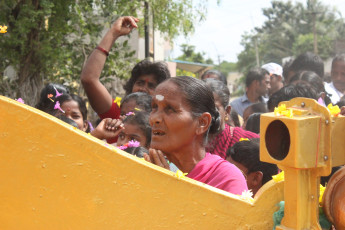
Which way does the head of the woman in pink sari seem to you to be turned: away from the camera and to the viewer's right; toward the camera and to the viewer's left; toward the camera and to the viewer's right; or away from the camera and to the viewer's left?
toward the camera and to the viewer's left

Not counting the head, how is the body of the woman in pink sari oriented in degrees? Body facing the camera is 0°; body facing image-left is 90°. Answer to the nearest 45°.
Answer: approximately 45°

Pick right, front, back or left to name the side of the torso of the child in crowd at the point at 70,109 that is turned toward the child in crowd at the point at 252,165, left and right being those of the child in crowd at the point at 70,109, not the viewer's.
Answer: left

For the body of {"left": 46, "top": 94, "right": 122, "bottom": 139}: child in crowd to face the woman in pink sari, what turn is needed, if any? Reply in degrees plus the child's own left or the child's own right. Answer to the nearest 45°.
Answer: approximately 45° to the child's own left

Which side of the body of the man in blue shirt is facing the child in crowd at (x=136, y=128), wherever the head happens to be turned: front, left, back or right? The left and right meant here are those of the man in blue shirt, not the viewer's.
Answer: right

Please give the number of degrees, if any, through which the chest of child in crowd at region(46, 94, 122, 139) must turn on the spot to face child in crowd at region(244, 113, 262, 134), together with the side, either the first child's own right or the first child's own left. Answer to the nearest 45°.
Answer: approximately 135° to the first child's own left
